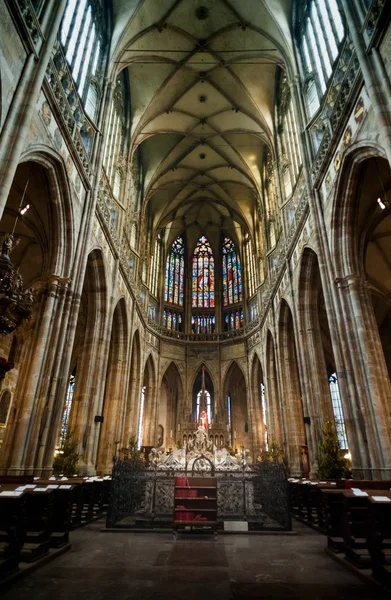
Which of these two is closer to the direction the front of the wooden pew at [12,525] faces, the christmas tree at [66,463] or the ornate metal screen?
the christmas tree

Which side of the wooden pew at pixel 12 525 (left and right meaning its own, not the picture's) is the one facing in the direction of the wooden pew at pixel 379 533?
right

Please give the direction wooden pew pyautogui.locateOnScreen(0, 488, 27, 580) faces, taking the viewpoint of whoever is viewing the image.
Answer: facing away from the viewer

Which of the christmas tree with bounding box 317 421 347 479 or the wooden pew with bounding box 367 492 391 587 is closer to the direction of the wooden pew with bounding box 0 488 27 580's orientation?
the christmas tree

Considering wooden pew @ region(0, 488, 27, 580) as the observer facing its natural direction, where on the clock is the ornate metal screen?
The ornate metal screen is roughly at 2 o'clock from the wooden pew.
